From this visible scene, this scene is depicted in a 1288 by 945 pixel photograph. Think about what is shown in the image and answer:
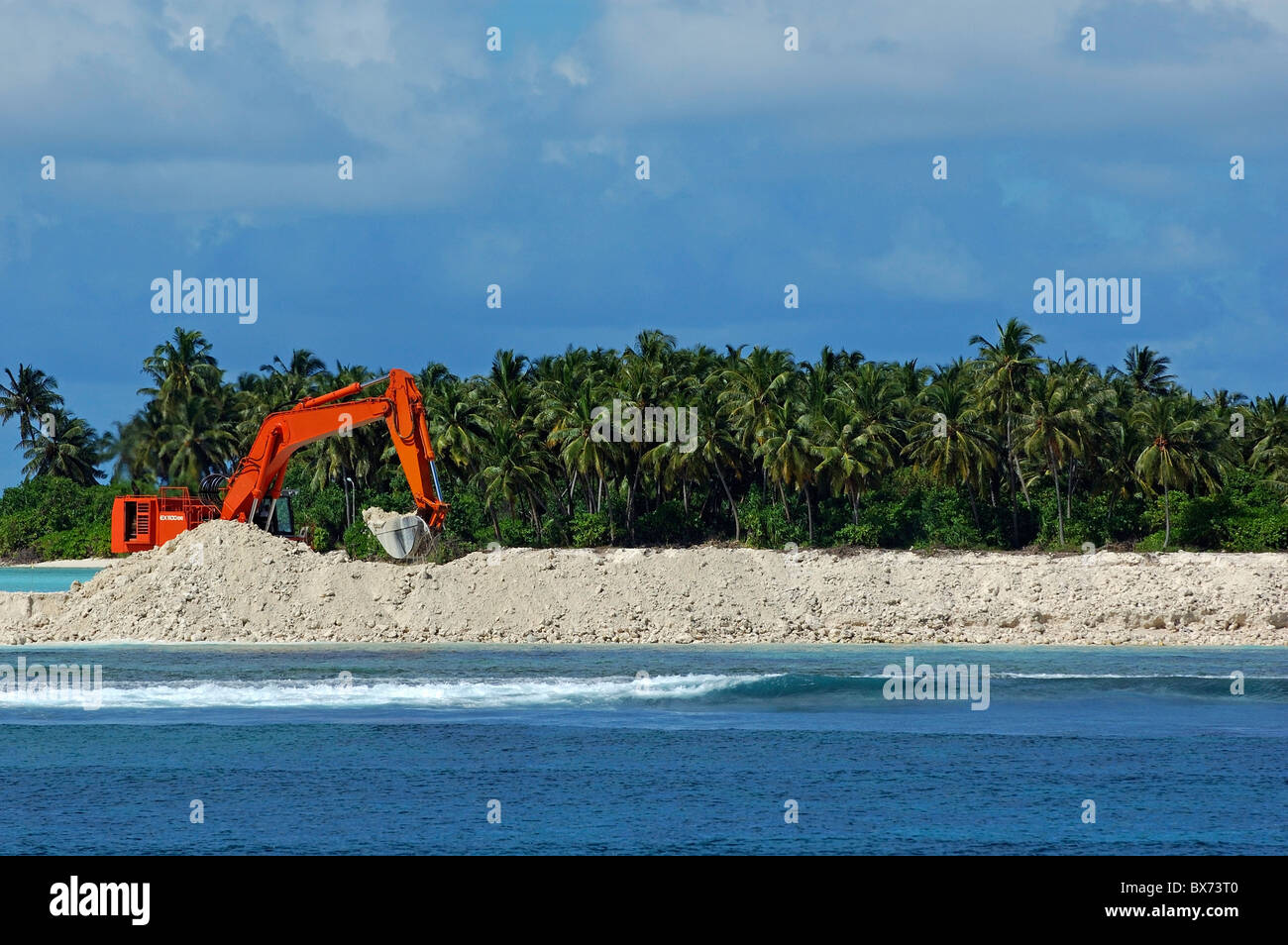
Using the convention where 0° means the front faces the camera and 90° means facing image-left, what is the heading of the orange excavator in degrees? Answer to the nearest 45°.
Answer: approximately 270°
